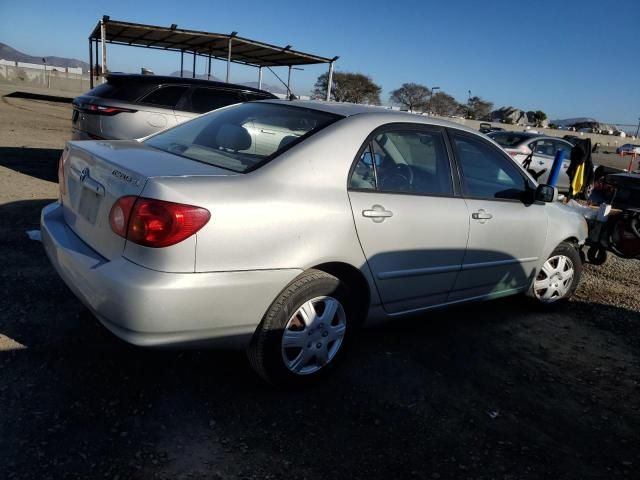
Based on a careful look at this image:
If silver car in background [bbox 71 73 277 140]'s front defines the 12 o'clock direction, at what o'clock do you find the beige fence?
The beige fence is roughly at 10 o'clock from the silver car in background.

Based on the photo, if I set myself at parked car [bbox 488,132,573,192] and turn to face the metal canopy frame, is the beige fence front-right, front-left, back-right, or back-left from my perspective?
front-right

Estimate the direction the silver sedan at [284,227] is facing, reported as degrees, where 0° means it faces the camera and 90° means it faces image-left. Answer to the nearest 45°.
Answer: approximately 225°

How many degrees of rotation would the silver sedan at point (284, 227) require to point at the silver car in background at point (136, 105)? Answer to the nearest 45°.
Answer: approximately 90° to its left

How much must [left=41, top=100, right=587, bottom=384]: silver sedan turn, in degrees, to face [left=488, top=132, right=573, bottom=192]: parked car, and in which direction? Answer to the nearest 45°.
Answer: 0° — it already faces it

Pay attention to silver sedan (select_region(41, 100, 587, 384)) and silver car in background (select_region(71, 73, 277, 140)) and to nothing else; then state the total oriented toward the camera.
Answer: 0

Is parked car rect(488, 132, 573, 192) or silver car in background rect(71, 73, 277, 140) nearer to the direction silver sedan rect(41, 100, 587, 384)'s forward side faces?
the parked car

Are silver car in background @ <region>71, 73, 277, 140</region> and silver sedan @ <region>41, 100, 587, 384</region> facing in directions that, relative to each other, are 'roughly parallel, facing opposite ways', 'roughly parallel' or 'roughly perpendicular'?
roughly parallel

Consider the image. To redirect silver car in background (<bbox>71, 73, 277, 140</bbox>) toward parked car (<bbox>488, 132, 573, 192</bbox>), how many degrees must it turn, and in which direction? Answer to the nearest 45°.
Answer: approximately 45° to its right

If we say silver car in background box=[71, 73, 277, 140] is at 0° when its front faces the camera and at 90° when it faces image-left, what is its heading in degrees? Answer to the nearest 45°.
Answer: approximately 225°

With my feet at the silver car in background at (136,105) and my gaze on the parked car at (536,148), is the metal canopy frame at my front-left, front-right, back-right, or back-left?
front-left

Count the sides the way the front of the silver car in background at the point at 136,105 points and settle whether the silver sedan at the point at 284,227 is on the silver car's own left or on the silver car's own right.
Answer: on the silver car's own right

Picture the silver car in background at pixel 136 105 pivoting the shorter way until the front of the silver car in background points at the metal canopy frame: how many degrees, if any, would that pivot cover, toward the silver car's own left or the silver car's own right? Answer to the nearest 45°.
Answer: approximately 45° to the silver car's own left

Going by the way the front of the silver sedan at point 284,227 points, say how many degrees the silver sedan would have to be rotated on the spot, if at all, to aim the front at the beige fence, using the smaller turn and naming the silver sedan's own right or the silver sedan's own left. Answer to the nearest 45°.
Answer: approximately 90° to the silver sedan's own left

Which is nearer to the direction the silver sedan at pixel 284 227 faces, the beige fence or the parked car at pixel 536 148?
the parked car

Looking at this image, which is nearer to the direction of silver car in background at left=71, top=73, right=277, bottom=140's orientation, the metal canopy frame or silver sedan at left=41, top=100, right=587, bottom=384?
the metal canopy frame
